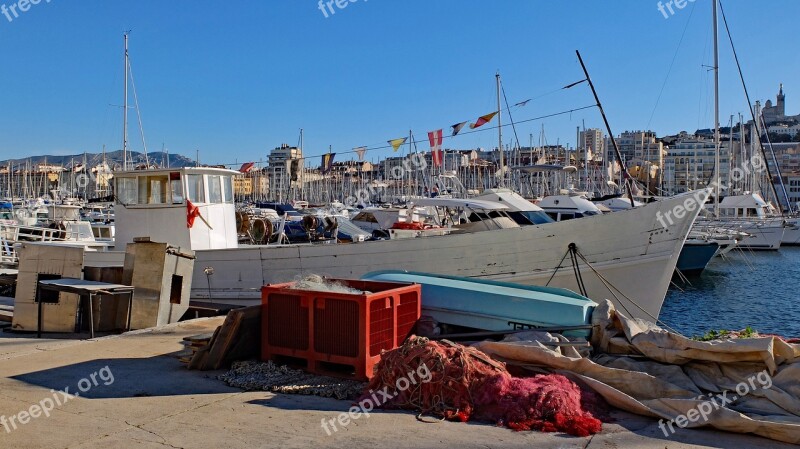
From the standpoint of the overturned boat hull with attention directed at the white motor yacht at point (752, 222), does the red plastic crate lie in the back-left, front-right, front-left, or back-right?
back-left

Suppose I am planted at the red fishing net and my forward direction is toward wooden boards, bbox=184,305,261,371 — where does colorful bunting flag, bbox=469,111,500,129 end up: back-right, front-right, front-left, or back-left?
front-right

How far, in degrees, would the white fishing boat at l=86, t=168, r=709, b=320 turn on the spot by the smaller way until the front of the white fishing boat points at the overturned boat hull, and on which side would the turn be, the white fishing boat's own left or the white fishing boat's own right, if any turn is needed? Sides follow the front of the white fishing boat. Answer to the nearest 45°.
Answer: approximately 45° to the white fishing boat's own right

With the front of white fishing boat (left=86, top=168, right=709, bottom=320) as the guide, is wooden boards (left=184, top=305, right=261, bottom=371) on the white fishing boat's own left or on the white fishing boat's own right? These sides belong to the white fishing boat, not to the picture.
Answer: on the white fishing boat's own right

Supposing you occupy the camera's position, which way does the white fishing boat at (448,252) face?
facing the viewer and to the right of the viewer

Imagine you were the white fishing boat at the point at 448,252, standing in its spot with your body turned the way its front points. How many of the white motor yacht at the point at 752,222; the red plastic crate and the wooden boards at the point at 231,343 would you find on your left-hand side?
1

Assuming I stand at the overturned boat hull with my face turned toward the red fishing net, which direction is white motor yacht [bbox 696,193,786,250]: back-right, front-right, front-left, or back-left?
back-left

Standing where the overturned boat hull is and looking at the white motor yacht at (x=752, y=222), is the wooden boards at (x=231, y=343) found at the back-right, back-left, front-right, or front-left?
back-left

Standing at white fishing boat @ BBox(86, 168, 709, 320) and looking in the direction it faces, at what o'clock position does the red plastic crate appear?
The red plastic crate is roughly at 2 o'clock from the white fishing boat.

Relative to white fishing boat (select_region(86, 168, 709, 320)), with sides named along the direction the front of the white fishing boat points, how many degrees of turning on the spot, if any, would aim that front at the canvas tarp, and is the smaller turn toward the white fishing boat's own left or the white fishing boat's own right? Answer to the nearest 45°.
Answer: approximately 45° to the white fishing boat's own right
